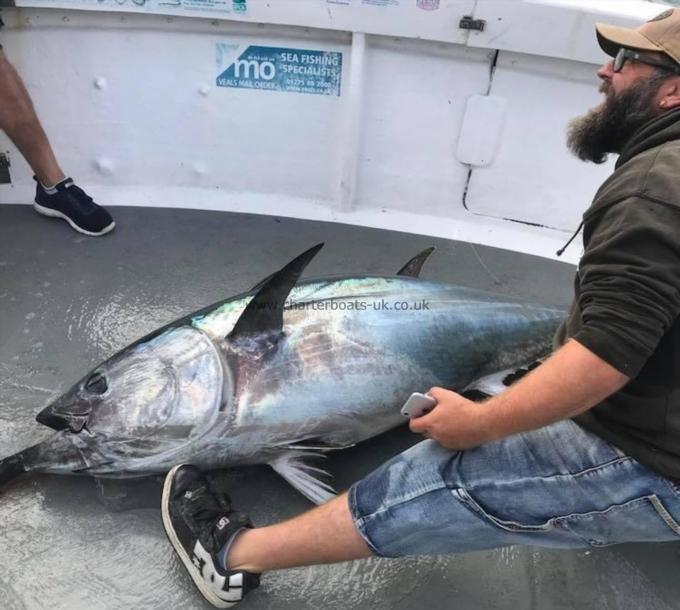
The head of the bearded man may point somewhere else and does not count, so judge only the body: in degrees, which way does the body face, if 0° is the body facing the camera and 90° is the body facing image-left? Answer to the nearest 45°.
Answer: approximately 90°

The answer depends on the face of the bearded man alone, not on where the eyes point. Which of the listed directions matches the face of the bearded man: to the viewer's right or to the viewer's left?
to the viewer's left
